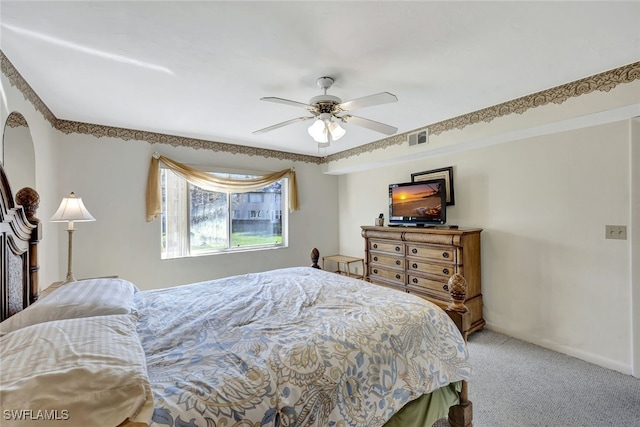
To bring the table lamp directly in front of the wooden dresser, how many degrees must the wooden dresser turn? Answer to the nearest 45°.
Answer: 0° — it already faces it

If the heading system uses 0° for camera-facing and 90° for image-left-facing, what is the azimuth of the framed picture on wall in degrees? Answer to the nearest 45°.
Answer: approximately 45°

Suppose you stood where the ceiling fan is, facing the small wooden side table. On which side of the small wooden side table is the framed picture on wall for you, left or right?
right

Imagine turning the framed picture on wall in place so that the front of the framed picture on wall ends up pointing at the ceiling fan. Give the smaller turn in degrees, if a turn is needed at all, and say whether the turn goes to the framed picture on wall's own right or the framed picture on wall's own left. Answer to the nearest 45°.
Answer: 0° — it already faces it

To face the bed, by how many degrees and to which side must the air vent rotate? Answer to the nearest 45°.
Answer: approximately 45° to its left

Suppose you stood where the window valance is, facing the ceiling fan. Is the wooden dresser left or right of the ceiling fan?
left

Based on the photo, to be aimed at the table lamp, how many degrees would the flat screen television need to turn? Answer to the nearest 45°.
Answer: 0° — it already faces it
